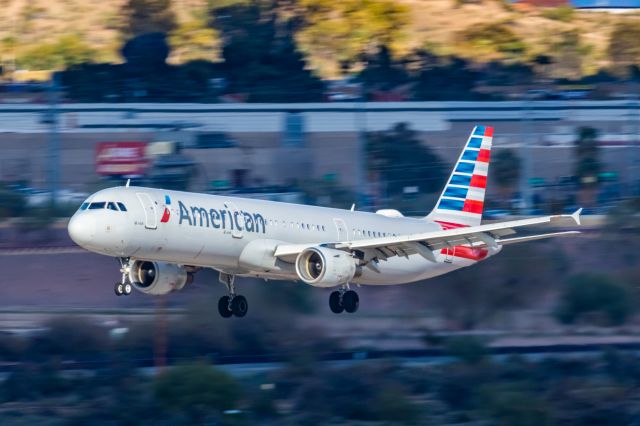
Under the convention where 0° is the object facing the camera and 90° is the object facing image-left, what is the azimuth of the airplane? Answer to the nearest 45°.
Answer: approximately 45°
